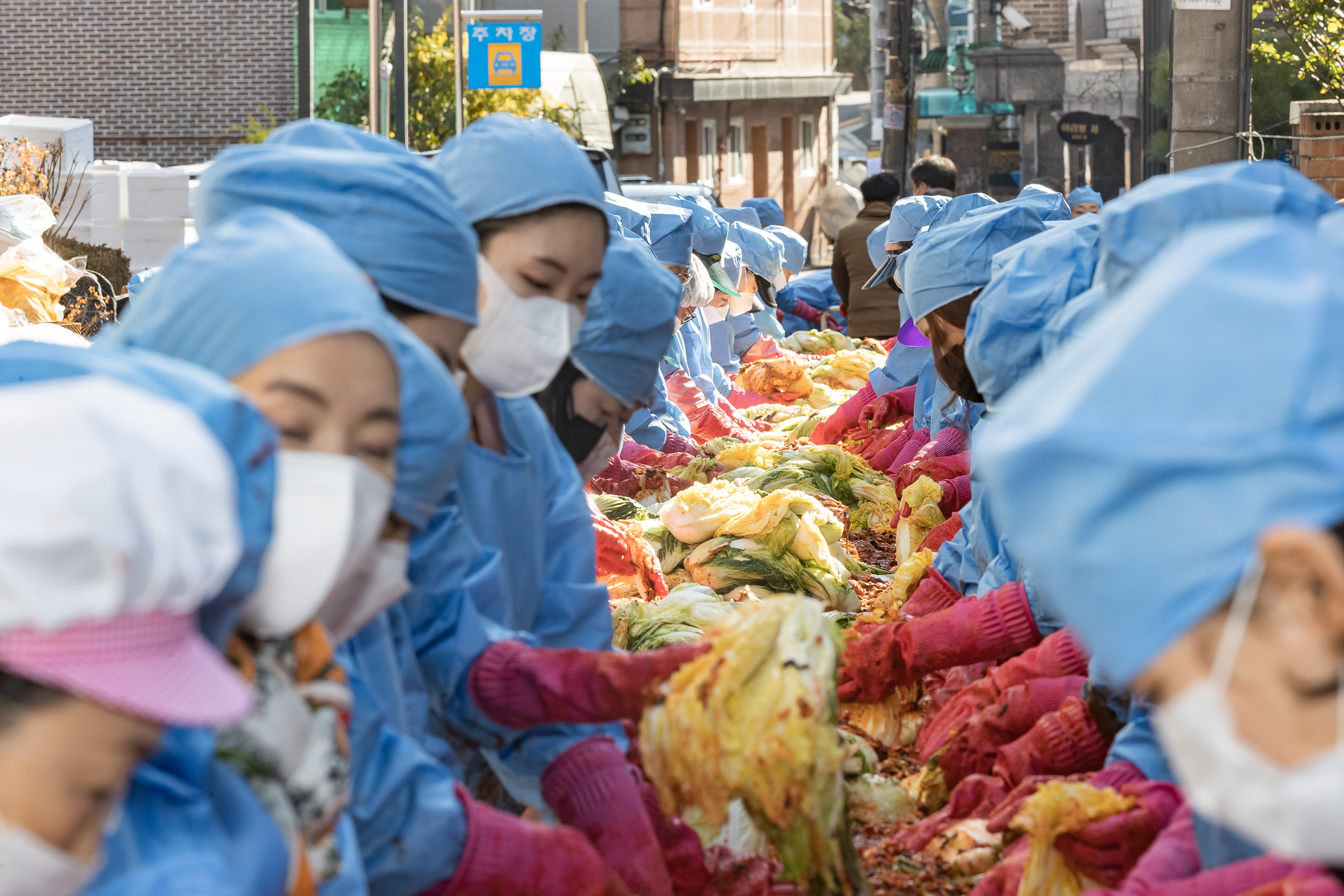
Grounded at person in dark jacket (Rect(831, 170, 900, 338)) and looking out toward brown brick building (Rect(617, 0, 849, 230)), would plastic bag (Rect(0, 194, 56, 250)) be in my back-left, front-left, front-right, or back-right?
back-left

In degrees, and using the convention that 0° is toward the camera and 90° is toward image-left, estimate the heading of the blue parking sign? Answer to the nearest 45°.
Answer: approximately 0°

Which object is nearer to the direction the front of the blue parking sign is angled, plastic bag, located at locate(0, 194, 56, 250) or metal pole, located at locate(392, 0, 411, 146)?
the plastic bag

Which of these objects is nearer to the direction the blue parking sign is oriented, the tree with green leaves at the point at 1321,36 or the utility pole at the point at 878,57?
the tree with green leaves

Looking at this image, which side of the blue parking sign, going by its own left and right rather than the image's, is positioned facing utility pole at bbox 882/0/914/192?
left

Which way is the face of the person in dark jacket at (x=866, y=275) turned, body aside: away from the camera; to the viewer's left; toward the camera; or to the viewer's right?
away from the camera

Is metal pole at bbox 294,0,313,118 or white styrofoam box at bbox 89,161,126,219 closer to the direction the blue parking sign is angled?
the white styrofoam box
